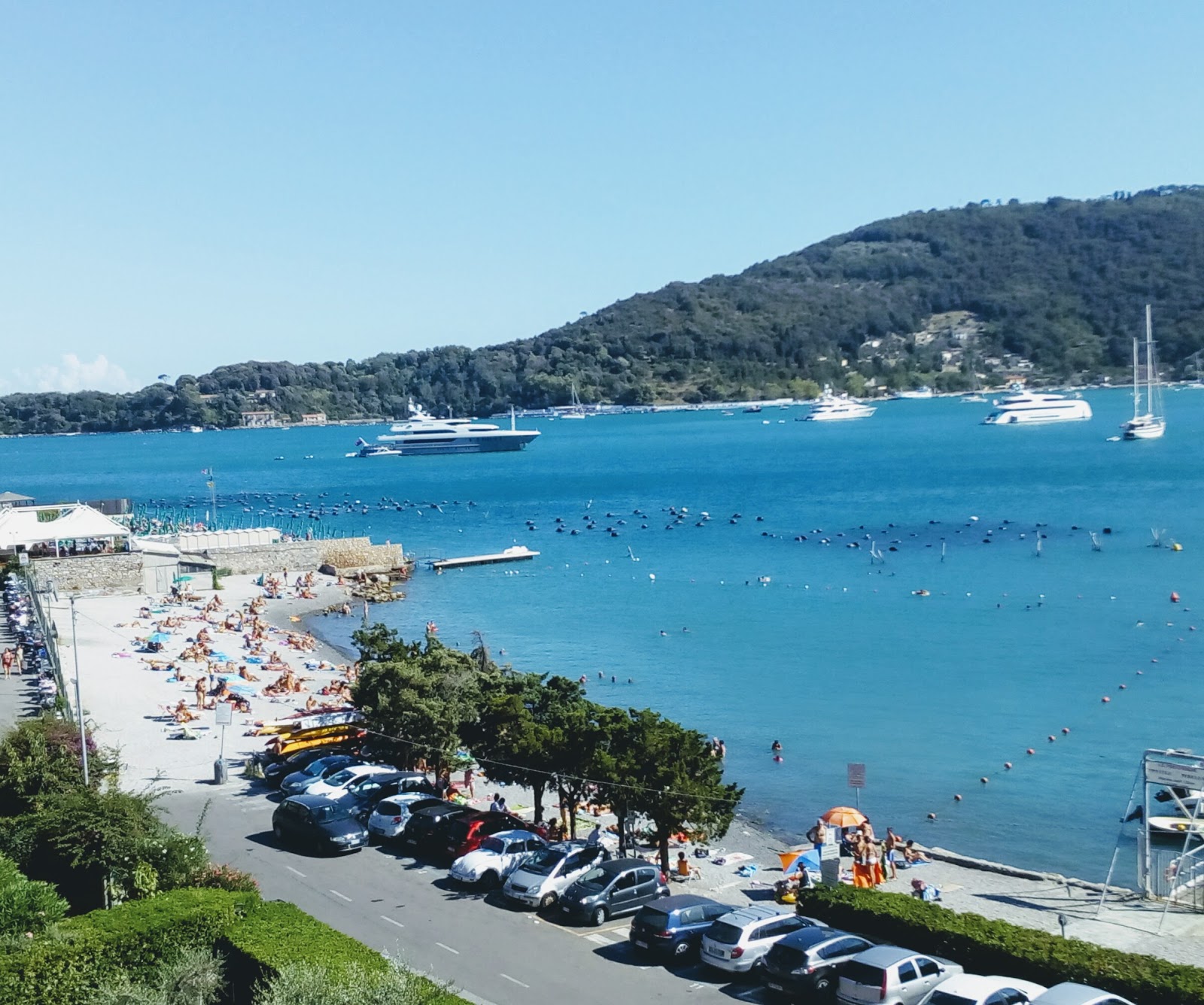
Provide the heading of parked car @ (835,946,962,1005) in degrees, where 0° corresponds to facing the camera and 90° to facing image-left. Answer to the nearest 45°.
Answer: approximately 225°

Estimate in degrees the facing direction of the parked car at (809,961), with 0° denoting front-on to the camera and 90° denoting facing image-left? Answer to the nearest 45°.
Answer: approximately 225°

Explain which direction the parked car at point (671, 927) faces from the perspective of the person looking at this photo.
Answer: facing away from the viewer and to the right of the viewer

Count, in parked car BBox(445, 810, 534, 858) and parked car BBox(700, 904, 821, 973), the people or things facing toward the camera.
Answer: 0

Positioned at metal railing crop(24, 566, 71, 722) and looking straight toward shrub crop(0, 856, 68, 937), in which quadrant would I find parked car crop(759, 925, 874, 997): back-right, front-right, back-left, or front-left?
front-left

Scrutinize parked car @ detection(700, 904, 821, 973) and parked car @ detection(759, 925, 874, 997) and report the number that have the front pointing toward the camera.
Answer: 0

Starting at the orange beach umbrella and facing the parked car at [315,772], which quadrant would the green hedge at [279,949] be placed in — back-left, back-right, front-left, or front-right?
front-left

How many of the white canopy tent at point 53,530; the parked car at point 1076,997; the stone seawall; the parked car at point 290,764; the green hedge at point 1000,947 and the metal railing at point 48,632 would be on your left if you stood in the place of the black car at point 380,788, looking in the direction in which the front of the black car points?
2

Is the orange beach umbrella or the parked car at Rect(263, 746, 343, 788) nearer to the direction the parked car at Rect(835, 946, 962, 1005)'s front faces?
the orange beach umbrella

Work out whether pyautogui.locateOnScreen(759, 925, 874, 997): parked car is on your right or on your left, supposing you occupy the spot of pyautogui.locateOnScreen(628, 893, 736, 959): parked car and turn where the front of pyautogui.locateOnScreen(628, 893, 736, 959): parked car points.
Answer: on your right

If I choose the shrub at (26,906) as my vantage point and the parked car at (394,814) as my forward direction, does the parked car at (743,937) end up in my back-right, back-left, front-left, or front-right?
front-right

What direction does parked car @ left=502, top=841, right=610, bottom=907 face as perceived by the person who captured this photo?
facing the viewer and to the left of the viewer

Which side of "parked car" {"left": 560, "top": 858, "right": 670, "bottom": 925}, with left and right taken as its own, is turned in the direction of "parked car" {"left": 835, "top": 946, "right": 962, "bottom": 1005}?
left
